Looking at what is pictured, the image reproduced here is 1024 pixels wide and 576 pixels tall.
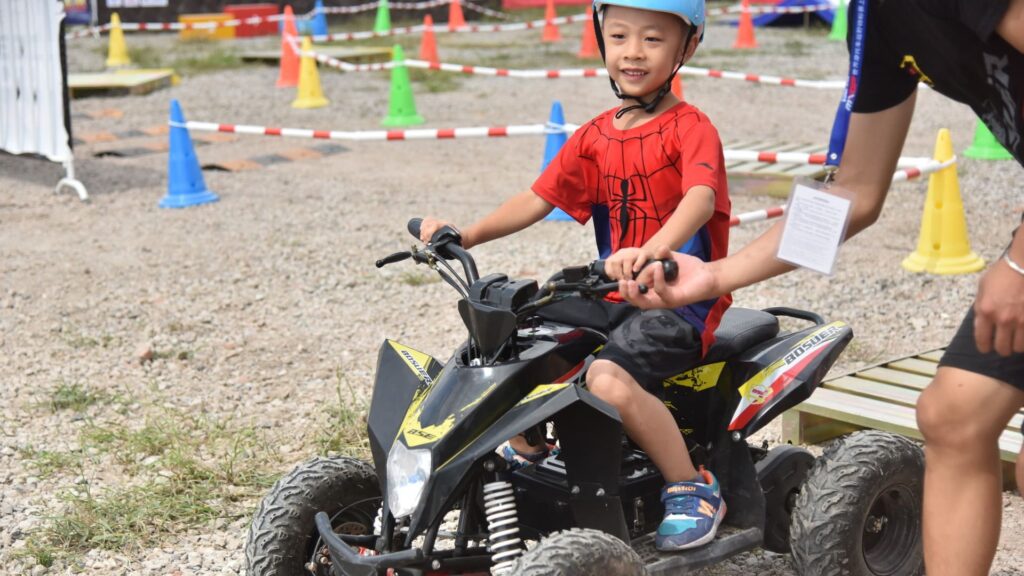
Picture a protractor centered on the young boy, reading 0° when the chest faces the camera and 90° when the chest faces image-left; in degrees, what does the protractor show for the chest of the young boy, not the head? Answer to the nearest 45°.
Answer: approximately 45°

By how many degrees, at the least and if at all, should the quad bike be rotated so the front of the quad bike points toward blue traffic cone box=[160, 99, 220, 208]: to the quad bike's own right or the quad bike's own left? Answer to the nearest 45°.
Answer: approximately 90° to the quad bike's own right

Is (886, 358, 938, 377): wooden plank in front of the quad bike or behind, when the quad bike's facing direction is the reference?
behind

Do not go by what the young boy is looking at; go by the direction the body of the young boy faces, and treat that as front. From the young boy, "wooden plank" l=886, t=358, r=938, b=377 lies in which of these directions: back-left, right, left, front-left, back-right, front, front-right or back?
back

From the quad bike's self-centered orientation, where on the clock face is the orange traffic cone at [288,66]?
The orange traffic cone is roughly at 4 o'clock from the quad bike.

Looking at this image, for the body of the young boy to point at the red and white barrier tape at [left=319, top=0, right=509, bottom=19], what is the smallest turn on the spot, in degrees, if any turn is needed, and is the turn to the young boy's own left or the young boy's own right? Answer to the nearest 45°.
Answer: approximately 135° to the young boy's own right

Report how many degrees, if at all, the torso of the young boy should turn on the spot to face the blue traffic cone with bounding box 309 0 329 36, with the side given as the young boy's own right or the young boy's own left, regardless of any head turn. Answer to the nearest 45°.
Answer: approximately 135° to the young boy's own right

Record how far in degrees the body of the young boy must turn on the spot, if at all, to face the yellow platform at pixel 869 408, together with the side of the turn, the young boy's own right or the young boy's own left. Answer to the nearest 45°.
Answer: approximately 180°

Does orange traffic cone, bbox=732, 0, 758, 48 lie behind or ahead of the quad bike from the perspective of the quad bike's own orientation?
behind

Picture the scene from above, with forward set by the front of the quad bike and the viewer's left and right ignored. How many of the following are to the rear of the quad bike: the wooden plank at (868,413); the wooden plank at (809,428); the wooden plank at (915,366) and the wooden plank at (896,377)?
4

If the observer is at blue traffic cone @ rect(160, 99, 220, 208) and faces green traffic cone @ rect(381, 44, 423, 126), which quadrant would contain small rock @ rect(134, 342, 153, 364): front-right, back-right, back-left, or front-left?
back-right

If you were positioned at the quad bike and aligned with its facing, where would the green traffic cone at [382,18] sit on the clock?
The green traffic cone is roughly at 4 o'clock from the quad bike.

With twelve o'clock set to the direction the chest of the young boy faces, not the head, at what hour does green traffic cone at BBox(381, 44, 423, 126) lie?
The green traffic cone is roughly at 4 o'clock from the young boy.

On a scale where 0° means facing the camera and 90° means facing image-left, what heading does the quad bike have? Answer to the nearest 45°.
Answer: approximately 45°
